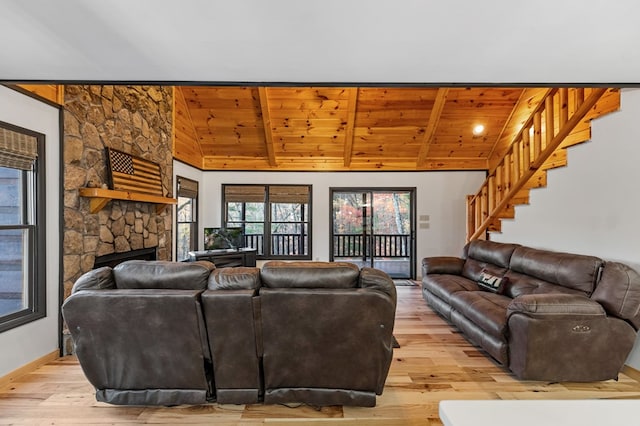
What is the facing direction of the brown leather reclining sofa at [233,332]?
away from the camera

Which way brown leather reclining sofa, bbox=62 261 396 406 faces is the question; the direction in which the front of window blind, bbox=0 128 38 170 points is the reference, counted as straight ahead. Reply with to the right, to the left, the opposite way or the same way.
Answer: to the left

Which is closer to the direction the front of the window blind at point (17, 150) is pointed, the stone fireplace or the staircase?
the staircase

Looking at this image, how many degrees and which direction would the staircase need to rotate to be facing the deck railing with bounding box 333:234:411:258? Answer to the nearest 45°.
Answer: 0° — it already faces it

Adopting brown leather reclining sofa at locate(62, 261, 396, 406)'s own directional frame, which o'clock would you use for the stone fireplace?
The stone fireplace is roughly at 11 o'clock from the brown leather reclining sofa.

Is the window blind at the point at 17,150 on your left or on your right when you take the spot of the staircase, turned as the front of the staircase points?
on your left

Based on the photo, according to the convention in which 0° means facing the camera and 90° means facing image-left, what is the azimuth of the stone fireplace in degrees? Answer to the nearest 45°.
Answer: approximately 315°
